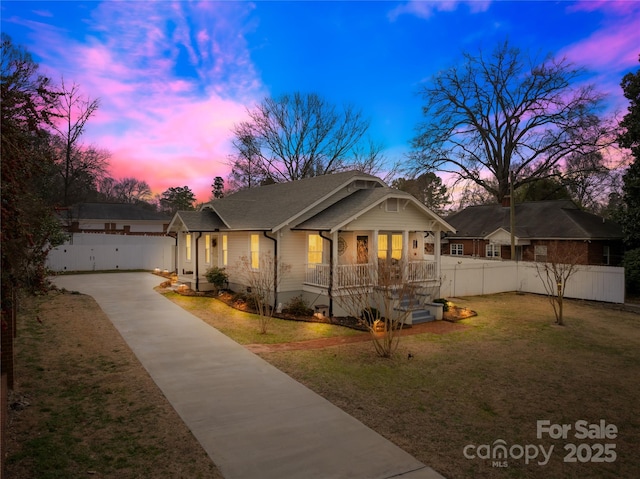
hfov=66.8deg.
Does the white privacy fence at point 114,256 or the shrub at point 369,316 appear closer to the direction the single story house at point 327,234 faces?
the shrub

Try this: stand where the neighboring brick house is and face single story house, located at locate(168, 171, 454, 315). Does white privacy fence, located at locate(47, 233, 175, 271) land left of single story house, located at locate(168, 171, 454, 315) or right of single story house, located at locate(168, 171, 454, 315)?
right

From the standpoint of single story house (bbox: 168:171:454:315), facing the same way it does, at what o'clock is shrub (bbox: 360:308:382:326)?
The shrub is roughly at 1 o'clock from the single story house.

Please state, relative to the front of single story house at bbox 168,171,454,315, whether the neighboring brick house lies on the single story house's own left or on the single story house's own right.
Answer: on the single story house's own left

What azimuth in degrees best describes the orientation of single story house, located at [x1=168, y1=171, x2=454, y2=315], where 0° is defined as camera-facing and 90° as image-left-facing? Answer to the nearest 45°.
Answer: approximately 315°

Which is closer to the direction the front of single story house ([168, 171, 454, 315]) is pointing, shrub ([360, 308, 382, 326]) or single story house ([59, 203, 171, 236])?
the shrub

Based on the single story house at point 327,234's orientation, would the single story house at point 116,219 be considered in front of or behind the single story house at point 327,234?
behind

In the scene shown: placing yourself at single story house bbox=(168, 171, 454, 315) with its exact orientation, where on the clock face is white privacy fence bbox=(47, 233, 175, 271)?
The white privacy fence is roughly at 6 o'clock from the single story house.

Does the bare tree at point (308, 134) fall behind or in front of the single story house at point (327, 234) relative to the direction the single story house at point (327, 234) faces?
behind

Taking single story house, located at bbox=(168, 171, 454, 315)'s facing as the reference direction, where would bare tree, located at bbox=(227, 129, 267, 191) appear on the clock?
The bare tree is roughly at 7 o'clock from the single story house.

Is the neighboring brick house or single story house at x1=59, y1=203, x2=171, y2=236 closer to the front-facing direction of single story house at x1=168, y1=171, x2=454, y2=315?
the neighboring brick house
